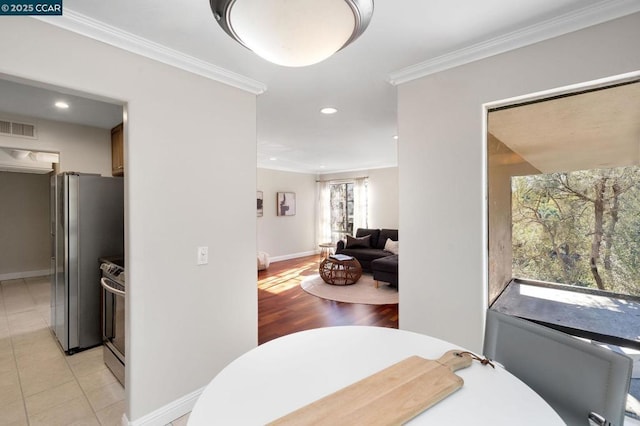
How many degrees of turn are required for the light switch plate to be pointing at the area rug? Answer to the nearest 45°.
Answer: approximately 135° to its left

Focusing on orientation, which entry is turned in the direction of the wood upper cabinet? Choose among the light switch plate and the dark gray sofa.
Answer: the dark gray sofa

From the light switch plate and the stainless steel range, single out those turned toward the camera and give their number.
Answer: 1

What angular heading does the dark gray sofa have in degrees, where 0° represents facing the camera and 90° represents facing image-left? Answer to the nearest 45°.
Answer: approximately 45°

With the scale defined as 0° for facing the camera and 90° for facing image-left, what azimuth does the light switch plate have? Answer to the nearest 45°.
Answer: approximately 0°

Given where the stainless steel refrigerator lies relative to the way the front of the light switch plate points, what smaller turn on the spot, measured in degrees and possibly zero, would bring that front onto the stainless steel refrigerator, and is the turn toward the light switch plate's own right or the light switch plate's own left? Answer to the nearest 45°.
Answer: approximately 135° to the light switch plate's own right

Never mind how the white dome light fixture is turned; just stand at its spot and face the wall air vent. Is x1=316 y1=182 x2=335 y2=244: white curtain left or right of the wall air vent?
right
